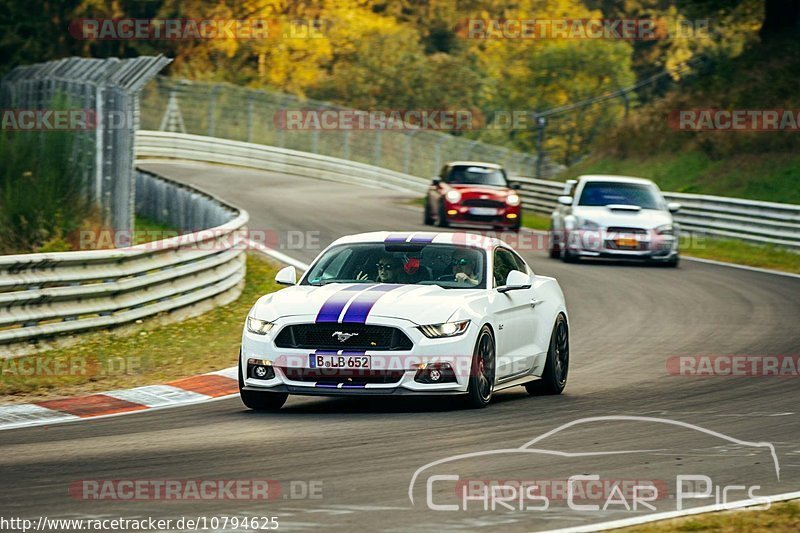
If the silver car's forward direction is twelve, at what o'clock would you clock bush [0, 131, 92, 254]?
The bush is roughly at 2 o'clock from the silver car.

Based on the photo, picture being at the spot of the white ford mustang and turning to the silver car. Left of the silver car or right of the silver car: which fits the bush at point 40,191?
left

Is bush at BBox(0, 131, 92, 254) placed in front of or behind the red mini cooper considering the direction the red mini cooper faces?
in front

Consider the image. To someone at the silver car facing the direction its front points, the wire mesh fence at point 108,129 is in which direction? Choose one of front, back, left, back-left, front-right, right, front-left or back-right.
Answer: front-right

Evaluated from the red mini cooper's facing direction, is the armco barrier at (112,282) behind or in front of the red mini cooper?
in front

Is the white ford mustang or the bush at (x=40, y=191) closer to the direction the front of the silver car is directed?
the white ford mustang

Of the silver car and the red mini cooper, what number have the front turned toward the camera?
2

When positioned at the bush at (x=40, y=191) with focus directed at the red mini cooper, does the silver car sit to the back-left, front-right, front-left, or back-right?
front-right

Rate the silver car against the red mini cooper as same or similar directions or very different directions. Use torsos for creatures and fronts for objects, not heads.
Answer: same or similar directions

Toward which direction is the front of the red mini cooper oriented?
toward the camera

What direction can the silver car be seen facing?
toward the camera

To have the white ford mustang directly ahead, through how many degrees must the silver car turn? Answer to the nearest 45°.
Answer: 0° — it already faces it
